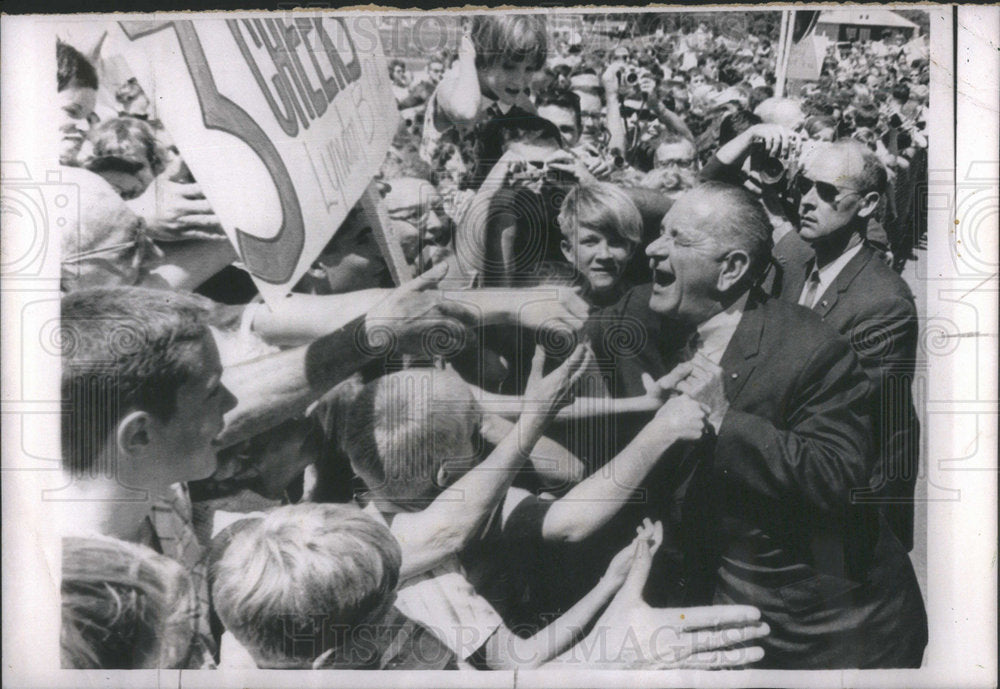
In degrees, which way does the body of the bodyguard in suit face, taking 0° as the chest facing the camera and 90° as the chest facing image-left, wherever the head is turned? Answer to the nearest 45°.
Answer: approximately 45°

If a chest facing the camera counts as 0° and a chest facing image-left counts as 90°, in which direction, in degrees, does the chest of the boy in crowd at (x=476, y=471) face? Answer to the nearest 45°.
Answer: approximately 225°

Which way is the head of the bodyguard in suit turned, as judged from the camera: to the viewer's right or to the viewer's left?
to the viewer's left

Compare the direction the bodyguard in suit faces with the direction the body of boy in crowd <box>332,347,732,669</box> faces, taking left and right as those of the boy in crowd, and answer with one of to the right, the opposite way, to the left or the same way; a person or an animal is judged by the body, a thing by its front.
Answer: the opposite way
